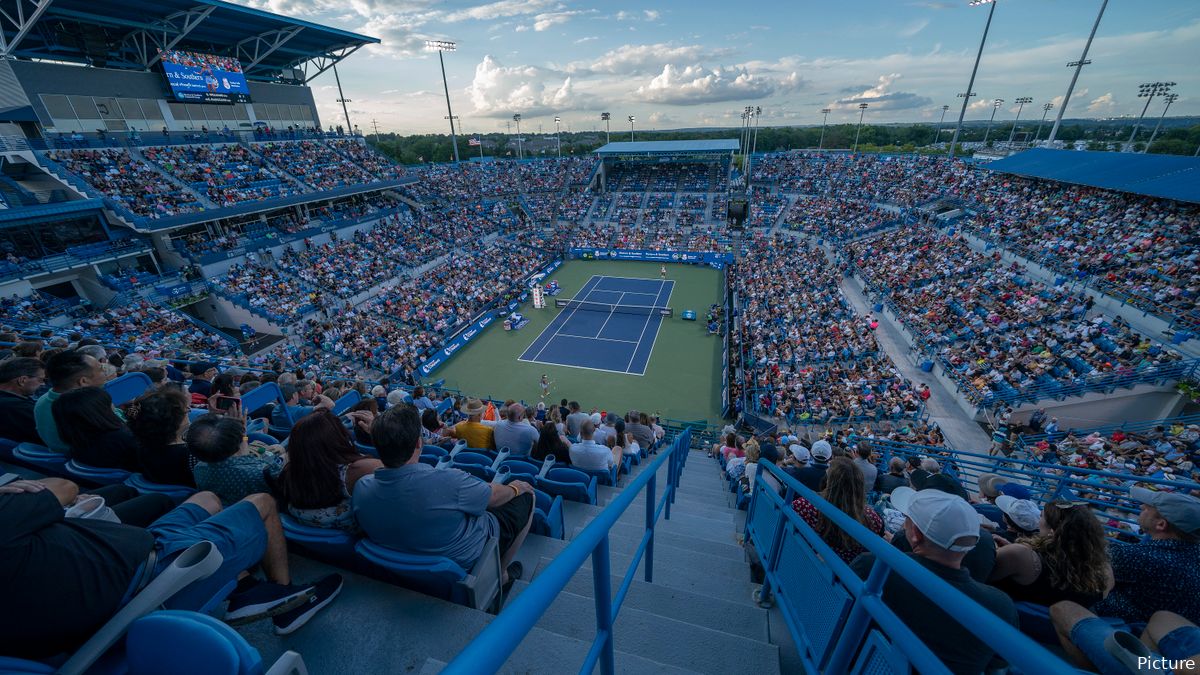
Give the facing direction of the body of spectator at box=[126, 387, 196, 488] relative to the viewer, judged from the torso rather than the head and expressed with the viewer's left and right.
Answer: facing away from the viewer and to the right of the viewer

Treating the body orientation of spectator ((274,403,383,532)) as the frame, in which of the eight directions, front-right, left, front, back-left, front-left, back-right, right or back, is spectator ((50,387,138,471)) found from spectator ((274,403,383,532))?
left

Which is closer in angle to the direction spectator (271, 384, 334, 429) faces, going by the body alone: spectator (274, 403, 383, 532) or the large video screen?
the large video screen

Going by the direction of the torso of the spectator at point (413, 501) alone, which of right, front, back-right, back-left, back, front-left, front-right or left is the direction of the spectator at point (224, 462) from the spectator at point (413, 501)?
left

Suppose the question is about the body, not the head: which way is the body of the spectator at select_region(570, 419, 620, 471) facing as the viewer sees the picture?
away from the camera

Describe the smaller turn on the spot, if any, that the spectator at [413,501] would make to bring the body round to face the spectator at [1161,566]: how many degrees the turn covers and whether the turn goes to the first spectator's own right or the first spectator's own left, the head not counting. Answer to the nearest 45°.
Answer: approximately 90° to the first spectator's own right

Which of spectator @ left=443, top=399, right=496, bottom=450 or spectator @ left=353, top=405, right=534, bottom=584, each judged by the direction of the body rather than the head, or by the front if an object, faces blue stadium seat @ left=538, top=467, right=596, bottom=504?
spectator @ left=353, top=405, right=534, bottom=584

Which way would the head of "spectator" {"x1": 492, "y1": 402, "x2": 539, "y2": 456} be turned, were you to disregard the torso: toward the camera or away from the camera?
away from the camera

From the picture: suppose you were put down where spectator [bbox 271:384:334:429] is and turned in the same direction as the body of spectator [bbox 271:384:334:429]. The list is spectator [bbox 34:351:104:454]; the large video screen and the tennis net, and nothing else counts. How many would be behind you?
1

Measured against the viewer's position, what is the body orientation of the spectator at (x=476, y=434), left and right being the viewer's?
facing away from the viewer

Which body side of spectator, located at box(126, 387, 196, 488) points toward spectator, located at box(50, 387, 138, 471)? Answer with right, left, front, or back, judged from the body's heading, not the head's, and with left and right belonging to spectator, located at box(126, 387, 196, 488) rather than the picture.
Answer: left

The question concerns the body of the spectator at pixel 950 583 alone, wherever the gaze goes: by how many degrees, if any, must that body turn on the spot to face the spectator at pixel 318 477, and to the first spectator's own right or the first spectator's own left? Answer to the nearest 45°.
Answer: approximately 90° to the first spectator's own left

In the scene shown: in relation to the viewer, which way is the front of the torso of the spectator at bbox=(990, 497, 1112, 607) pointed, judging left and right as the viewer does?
facing away from the viewer and to the left of the viewer

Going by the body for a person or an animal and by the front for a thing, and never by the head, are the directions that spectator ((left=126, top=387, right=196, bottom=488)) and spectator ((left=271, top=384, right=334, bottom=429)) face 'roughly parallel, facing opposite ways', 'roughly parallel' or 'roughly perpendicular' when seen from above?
roughly parallel

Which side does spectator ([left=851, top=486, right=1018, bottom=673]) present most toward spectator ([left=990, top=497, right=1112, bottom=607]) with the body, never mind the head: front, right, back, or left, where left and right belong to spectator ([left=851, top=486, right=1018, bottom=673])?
right

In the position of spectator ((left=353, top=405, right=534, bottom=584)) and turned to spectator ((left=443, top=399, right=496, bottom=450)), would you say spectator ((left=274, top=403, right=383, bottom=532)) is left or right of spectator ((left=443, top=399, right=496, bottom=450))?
left

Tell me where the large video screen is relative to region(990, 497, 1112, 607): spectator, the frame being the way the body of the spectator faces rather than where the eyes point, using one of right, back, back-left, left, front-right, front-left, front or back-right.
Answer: front-left

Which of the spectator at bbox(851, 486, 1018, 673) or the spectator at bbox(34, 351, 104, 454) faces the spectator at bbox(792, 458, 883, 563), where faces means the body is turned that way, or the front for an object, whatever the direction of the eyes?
the spectator at bbox(851, 486, 1018, 673)

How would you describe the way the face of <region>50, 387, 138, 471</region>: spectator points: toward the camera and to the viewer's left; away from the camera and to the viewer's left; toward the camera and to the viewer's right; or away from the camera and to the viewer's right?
away from the camera and to the viewer's right

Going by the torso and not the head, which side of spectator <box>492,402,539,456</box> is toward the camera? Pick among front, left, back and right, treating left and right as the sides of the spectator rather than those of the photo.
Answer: back
